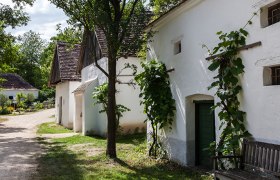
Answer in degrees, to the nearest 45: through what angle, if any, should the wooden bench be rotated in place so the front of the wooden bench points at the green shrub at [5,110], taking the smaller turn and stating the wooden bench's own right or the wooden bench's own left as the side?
approximately 90° to the wooden bench's own right

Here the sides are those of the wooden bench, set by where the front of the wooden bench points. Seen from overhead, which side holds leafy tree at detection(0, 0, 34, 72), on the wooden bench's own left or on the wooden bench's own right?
on the wooden bench's own right

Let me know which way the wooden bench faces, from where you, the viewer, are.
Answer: facing the viewer and to the left of the viewer

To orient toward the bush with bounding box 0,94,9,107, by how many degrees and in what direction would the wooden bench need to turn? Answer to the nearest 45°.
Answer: approximately 90° to its right

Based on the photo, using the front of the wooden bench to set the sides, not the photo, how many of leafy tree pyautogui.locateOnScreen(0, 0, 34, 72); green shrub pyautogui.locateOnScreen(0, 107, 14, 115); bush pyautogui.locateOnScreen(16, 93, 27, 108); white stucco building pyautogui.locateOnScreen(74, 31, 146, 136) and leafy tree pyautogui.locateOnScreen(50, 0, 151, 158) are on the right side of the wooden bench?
5

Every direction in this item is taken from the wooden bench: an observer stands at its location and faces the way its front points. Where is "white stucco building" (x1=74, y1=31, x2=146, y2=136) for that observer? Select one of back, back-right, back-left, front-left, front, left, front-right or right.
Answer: right

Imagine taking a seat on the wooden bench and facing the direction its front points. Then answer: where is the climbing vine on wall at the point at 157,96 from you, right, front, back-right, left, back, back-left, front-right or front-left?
right

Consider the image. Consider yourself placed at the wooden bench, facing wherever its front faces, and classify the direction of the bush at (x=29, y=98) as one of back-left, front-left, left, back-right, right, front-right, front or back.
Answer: right

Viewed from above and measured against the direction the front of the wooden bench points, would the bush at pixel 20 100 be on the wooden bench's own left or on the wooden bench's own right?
on the wooden bench's own right

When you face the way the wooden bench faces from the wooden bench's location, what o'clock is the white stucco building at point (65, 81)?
The white stucco building is roughly at 3 o'clock from the wooden bench.
